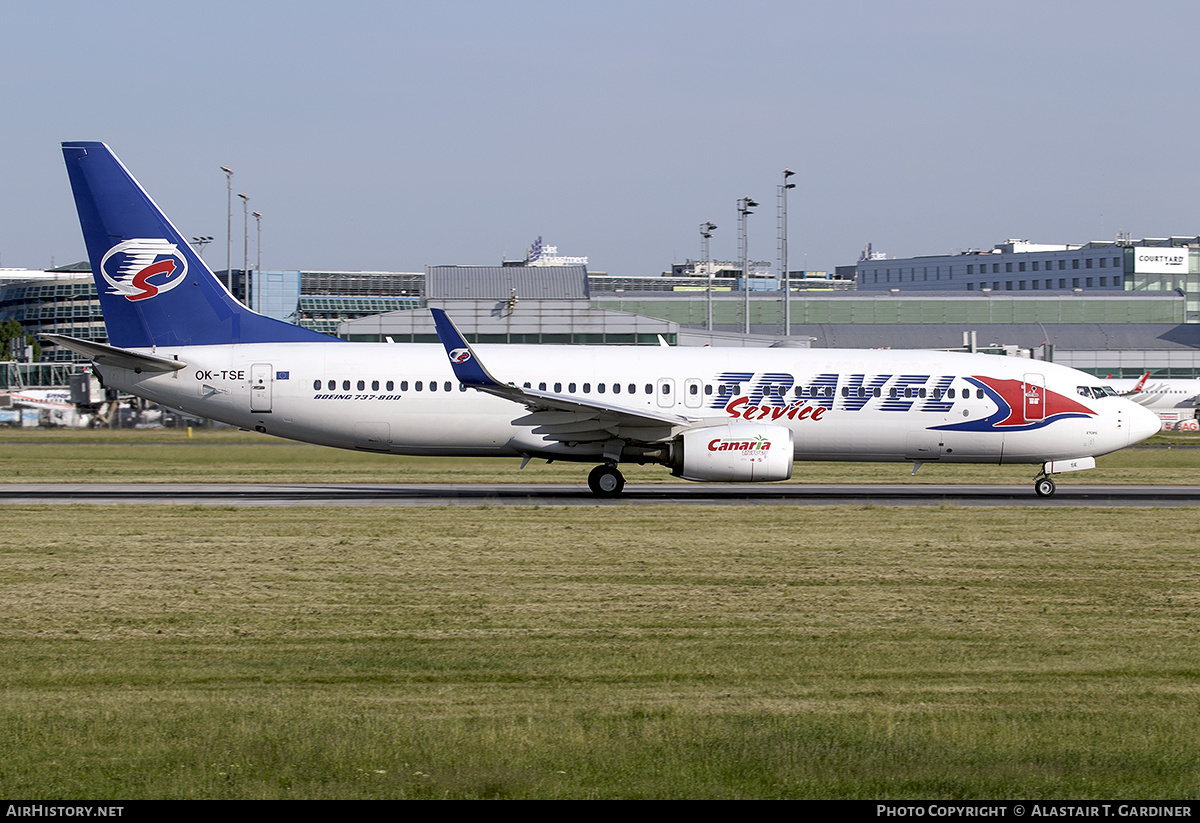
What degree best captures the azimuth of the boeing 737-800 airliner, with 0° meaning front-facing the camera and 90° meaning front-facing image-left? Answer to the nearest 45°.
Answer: approximately 270°
